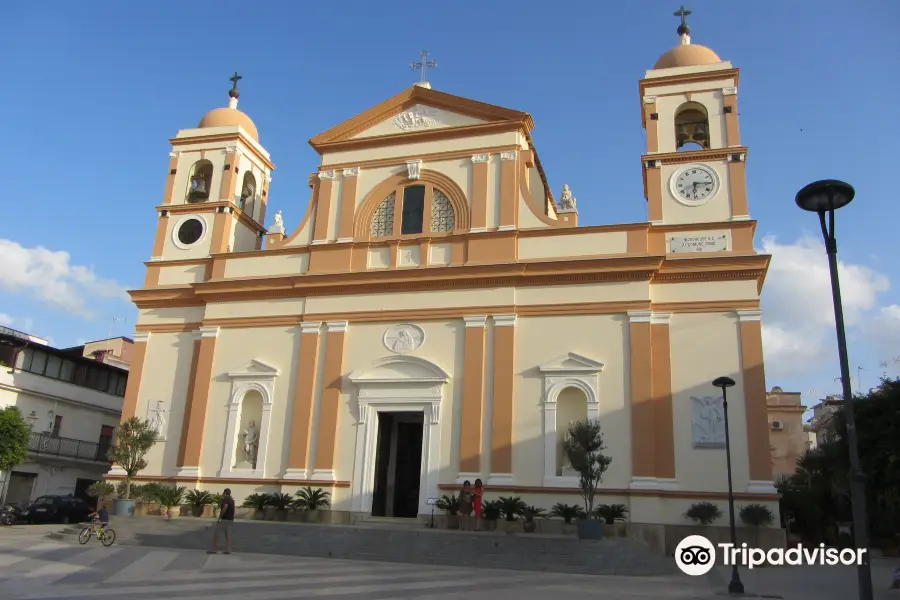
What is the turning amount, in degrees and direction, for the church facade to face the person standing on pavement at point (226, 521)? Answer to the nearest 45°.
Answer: approximately 45° to its right

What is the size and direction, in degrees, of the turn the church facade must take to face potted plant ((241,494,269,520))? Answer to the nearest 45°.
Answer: approximately 90° to its right

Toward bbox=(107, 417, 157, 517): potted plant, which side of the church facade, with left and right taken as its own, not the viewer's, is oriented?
right

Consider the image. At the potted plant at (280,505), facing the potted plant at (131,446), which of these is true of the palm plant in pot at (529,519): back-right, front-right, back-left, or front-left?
back-left

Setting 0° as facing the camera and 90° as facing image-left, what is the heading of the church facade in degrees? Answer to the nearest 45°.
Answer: approximately 0°

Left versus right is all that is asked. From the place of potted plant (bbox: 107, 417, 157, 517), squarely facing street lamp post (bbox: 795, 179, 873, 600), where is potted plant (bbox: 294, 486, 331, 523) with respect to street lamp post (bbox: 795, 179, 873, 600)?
left

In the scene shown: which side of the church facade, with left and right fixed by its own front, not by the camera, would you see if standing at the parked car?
right

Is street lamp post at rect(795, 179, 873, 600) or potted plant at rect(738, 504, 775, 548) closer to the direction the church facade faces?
the street lamp post

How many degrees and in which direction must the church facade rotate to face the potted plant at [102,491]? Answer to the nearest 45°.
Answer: approximately 90° to its right

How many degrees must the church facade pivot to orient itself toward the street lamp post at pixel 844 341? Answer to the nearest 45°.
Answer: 0° — it already faces it
